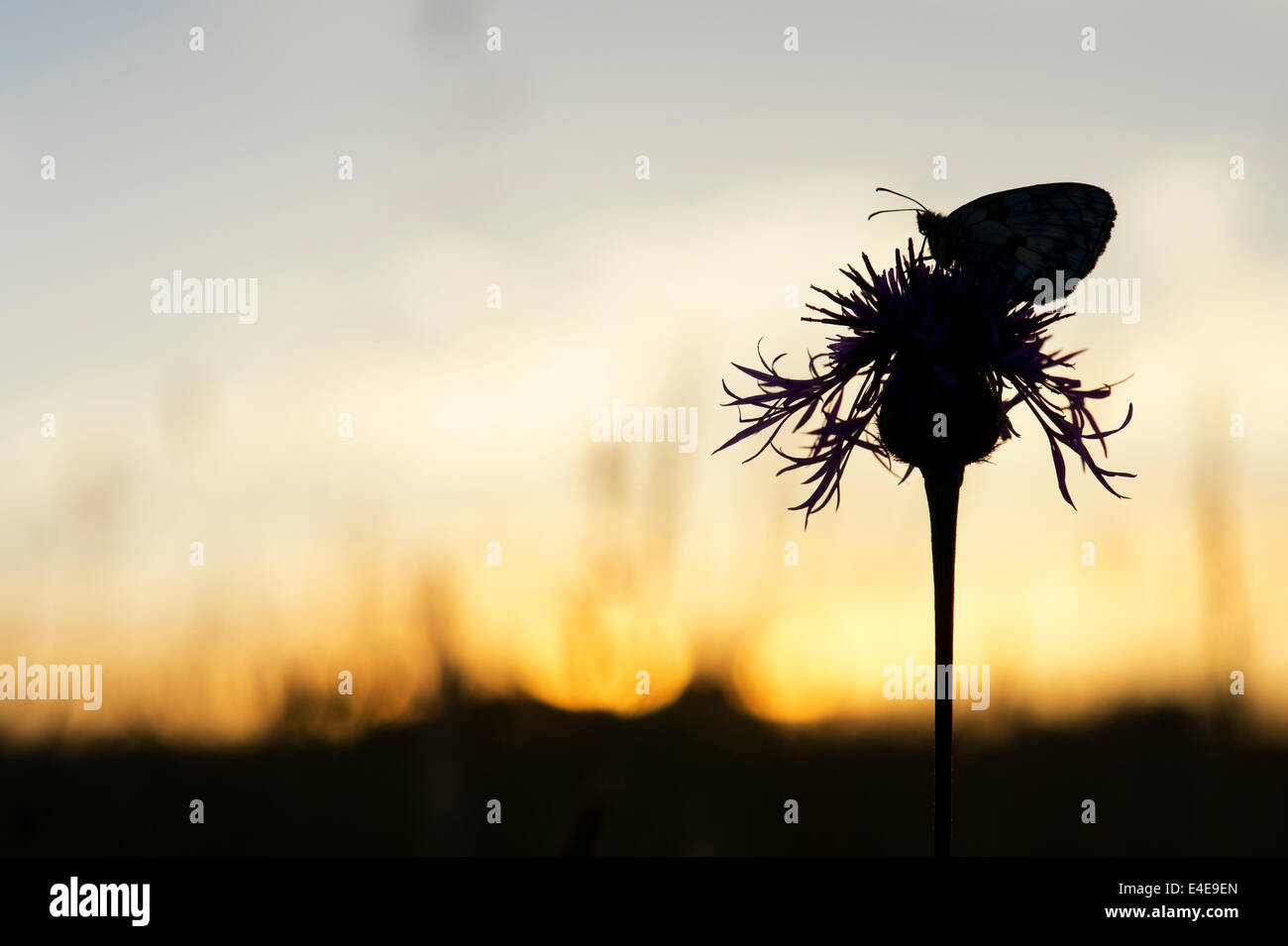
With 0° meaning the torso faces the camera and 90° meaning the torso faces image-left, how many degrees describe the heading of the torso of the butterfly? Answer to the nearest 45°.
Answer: approximately 90°
